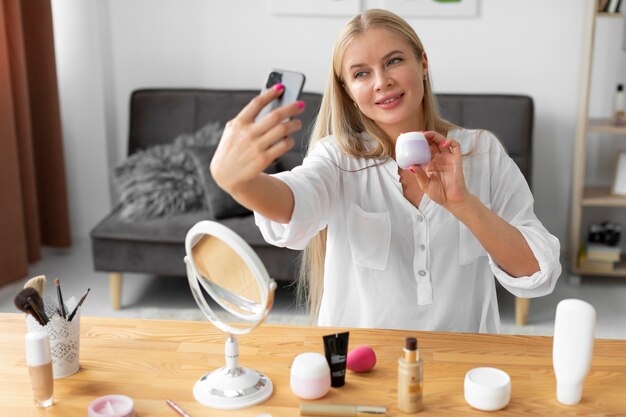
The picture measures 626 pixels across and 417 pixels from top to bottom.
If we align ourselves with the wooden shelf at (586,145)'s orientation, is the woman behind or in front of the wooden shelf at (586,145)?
in front

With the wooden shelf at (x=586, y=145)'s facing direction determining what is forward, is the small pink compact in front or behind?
in front

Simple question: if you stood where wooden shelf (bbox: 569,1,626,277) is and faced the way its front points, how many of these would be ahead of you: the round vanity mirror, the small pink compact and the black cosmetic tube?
3

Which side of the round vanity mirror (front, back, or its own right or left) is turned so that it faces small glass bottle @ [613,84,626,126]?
back

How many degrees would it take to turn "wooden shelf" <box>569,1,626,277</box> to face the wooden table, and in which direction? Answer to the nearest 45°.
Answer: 0° — it already faces it

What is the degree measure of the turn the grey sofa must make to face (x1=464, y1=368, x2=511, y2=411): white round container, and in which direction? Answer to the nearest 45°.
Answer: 0° — it already faces it

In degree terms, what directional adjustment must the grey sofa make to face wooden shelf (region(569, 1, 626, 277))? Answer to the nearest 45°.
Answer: approximately 90° to its left

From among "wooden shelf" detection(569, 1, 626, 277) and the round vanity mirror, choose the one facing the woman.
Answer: the wooden shelf
